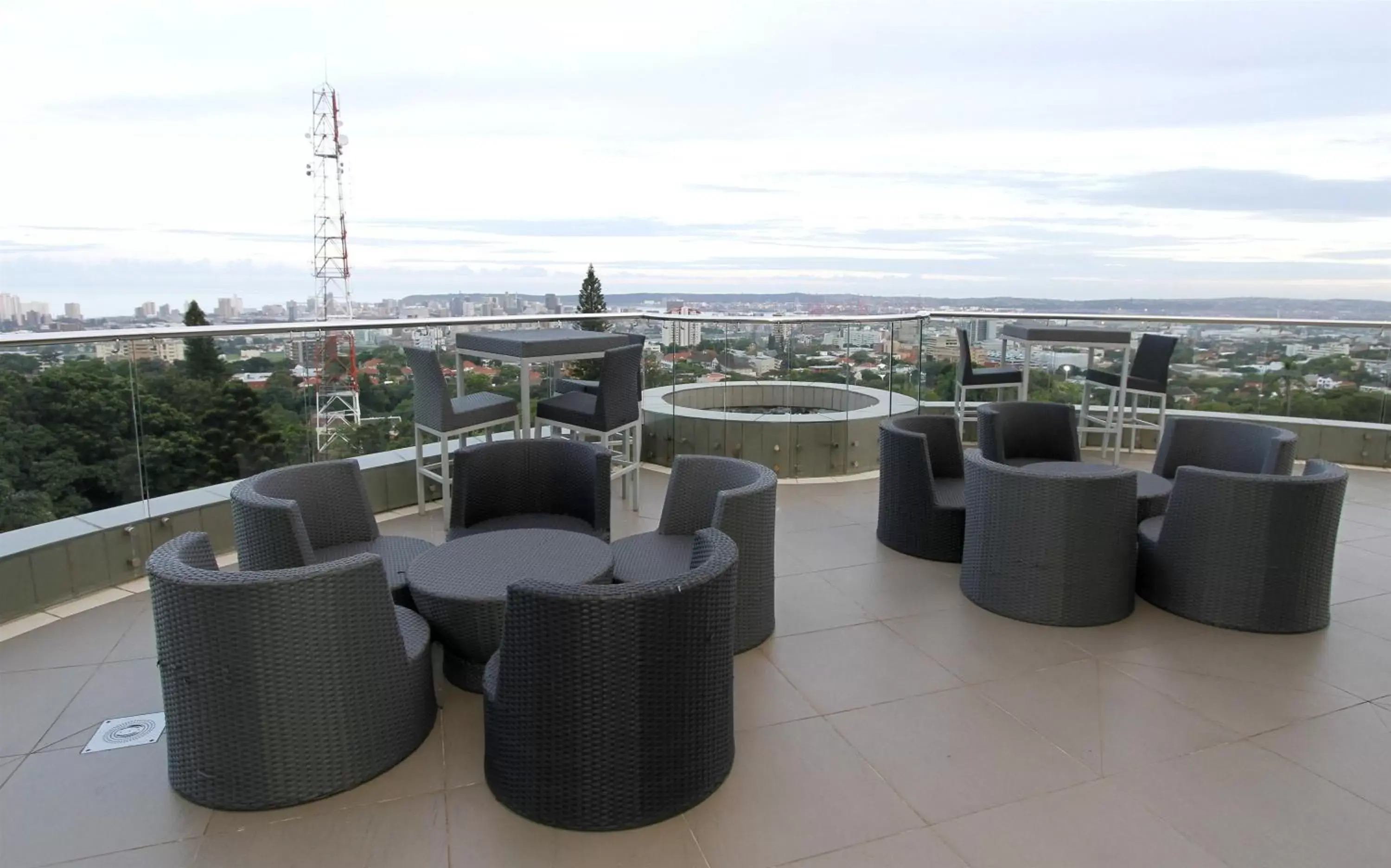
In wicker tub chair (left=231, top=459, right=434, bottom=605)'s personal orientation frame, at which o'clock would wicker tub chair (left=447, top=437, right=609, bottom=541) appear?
wicker tub chair (left=447, top=437, right=609, bottom=541) is roughly at 10 o'clock from wicker tub chair (left=231, top=459, right=434, bottom=605).

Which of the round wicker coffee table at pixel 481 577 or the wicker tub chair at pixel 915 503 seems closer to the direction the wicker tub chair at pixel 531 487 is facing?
the round wicker coffee table

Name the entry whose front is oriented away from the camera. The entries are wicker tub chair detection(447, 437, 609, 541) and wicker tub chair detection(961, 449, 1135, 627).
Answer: wicker tub chair detection(961, 449, 1135, 627)

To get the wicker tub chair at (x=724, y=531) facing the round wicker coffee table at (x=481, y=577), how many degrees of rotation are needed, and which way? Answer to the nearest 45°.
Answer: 0° — it already faces it

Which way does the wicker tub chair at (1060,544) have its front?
away from the camera

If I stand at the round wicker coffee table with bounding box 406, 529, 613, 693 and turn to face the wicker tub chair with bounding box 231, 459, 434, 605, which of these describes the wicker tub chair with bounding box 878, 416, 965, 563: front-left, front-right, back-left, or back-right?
back-right

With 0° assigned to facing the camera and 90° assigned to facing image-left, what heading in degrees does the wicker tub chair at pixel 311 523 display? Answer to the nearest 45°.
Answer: approximately 315°

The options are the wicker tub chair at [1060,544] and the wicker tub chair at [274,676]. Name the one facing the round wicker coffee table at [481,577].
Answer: the wicker tub chair at [274,676]

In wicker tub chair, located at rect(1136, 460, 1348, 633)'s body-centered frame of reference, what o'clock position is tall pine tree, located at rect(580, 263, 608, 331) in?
The tall pine tree is roughly at 12 o'clock from the wicker tub chair.

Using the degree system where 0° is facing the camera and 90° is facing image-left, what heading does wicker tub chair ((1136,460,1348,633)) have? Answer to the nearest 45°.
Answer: approximately 135°
